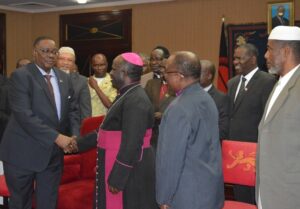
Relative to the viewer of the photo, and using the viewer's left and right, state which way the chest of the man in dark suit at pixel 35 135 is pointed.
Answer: facing the viewer and to the right of the viewer

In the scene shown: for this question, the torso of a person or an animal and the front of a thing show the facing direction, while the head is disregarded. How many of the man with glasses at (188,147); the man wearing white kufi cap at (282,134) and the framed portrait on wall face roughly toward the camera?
1

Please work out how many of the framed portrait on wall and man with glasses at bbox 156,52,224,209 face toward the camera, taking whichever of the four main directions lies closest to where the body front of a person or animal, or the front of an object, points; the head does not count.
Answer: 1

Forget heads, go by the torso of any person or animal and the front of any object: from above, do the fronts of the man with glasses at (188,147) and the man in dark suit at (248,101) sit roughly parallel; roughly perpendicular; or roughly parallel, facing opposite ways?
roughly perpendicular

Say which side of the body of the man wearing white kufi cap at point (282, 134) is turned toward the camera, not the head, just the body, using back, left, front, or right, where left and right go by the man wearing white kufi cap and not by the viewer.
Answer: left

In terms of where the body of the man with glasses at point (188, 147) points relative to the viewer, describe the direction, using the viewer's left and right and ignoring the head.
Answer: facing away from the viewer and to the left of the viewer

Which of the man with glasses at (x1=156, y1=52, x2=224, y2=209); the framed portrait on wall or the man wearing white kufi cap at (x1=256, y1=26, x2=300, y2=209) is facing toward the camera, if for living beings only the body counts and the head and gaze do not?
the framed portrait on wall

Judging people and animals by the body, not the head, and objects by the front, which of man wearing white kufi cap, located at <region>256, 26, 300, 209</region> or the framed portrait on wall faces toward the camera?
the framed portrait on wall

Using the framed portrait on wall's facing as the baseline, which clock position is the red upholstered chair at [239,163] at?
The red upholstered chair is roughly at 12 o'clock from the framed portrait on wall.

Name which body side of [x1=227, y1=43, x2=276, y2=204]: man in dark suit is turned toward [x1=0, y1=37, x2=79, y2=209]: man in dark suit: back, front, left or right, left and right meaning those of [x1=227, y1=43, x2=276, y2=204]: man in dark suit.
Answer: front

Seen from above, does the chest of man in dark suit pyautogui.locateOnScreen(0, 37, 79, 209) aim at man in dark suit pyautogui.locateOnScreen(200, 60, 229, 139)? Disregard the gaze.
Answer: no

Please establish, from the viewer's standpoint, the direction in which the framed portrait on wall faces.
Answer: facing the viewer

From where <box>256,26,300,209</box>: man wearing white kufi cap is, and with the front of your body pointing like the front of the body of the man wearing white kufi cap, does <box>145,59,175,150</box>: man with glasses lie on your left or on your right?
on your right

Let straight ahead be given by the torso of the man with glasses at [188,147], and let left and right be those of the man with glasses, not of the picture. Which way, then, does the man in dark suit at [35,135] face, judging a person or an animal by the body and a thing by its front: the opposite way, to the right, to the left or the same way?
the opposite way

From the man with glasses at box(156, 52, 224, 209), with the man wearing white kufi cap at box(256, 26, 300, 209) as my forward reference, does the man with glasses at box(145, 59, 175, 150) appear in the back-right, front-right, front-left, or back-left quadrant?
back-left

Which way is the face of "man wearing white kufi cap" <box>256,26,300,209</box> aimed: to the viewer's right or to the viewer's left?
to the viewer's left

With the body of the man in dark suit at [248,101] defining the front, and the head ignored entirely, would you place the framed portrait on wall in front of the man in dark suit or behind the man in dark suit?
behind

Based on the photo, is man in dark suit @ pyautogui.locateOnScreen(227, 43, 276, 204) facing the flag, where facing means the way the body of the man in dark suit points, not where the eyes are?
no
